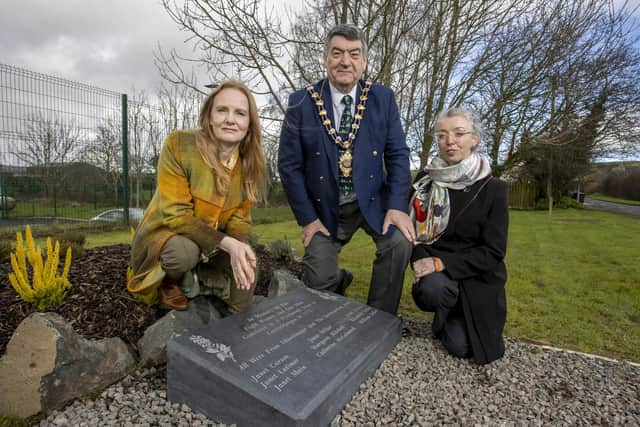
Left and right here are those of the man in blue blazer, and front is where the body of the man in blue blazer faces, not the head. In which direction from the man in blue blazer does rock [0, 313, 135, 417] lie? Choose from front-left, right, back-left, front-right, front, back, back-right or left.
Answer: front-right

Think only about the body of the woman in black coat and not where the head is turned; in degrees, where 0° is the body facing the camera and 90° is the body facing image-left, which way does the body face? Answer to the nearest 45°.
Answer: approximately 45°

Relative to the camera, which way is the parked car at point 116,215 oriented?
to the viewer's left

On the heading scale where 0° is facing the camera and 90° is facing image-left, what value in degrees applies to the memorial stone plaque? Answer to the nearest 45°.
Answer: approximately 315°

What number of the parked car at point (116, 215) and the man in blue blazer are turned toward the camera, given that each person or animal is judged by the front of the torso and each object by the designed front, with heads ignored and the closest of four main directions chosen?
1

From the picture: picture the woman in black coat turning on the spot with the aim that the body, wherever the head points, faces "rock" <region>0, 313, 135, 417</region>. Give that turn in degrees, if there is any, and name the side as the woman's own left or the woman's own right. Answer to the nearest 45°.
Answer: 0° — they already face it

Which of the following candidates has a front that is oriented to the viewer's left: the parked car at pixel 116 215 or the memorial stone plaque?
the parked car

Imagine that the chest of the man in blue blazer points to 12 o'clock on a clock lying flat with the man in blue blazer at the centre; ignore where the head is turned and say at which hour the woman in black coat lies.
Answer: The woman in black coat is roughly at 10 o'clock from the man in blue blazer.

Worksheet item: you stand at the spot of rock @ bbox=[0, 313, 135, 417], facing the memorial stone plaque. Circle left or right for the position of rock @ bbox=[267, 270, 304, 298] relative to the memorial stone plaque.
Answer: left

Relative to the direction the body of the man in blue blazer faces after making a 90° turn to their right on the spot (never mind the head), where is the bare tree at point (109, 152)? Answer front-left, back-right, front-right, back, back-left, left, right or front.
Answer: front-right
